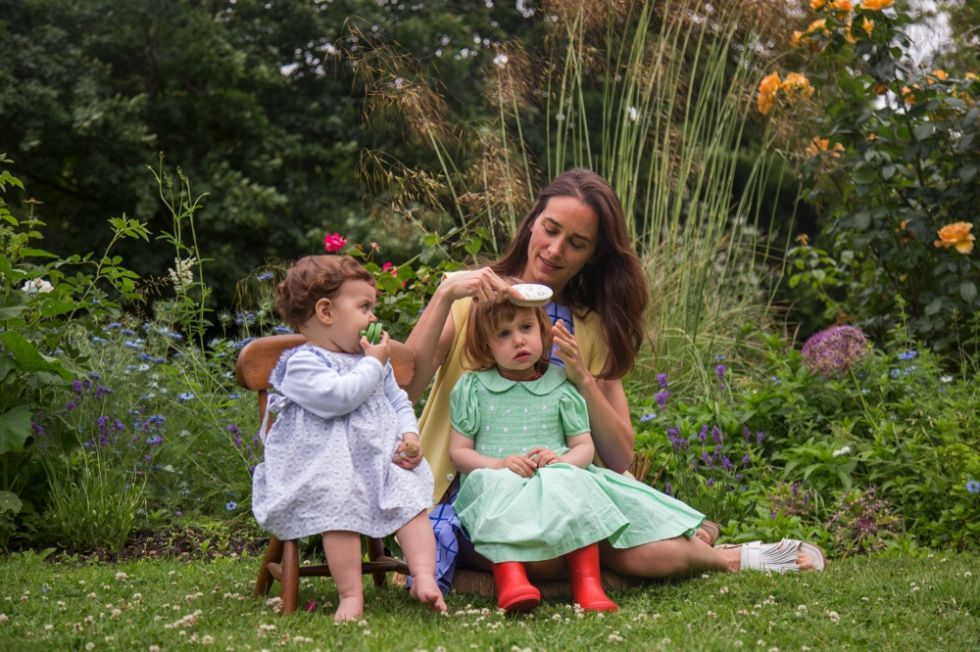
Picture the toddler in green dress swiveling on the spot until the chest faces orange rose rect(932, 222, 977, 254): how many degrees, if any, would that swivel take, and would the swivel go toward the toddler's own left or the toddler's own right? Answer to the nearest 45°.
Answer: approximately 135° to the toddler's own left

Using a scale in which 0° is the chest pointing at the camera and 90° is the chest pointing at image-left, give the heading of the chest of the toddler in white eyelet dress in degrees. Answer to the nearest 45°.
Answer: approximately 315°

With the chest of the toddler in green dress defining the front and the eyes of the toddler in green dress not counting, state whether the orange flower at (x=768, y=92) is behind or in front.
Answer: behind

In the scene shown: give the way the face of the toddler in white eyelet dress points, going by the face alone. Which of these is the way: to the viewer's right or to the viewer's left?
to the viewer's right

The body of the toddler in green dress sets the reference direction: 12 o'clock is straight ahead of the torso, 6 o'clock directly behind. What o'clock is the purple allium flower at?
The purple allium flower is roughly at 7 o'clock from the toddler in green dress.

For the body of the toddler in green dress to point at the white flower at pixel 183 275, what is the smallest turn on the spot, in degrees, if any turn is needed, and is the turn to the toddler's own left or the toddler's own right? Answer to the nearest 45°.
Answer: approximately 135° to the toddler's own right

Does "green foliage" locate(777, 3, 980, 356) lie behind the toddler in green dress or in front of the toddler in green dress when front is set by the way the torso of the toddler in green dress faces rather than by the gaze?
behind

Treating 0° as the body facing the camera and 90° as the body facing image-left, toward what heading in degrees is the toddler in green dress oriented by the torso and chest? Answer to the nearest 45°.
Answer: approximately 0°

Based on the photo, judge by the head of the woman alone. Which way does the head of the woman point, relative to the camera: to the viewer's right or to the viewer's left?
to the viewer's left
